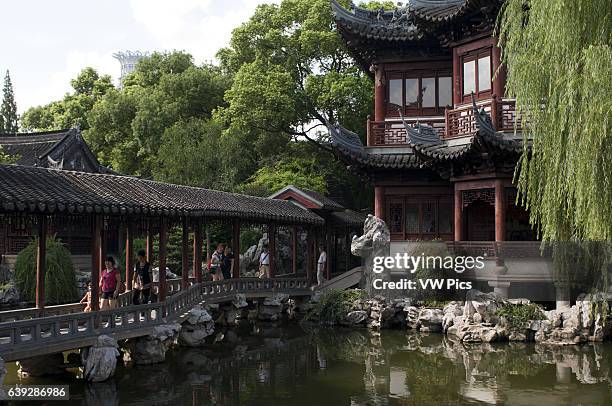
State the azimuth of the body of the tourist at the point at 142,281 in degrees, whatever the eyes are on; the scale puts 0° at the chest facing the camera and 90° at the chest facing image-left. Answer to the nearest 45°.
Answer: approximately 0°

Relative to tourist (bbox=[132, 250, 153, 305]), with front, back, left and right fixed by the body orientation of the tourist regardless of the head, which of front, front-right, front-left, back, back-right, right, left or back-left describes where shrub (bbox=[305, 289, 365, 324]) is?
back-left

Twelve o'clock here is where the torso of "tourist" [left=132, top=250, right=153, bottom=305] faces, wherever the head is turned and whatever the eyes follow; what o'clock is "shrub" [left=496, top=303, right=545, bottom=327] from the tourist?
The shrub is roughly at 9 o'clock from the tourist.

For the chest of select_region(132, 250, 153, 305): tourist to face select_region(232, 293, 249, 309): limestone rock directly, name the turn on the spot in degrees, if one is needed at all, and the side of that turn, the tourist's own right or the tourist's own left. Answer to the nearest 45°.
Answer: approximately 135° to the tourist's own left

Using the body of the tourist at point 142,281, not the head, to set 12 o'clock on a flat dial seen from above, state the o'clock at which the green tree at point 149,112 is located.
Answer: The green tree is roughly at 6 o'clock from the tourist.
